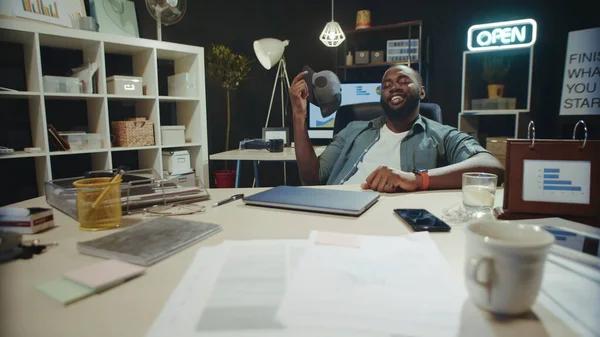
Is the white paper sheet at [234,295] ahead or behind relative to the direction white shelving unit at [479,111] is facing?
ahead

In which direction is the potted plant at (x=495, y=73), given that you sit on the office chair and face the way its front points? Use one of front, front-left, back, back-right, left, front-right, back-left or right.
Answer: back-left

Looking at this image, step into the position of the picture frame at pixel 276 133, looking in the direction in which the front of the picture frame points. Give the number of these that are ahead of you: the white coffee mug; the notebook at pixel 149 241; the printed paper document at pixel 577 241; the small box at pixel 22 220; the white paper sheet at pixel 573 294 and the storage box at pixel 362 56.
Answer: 5

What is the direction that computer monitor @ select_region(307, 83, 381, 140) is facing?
toward the camera

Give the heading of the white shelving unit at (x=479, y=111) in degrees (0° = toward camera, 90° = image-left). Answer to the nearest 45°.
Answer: approximately 0°

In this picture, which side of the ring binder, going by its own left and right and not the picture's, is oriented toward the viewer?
front

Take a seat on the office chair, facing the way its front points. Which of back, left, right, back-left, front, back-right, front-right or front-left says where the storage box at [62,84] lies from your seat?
right

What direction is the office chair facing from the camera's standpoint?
toward the camera

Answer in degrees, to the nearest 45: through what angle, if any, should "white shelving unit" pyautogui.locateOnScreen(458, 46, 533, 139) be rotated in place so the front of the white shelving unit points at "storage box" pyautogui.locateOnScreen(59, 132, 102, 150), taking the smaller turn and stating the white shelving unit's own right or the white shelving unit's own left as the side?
approximately 45° to the white shelving unit's own right

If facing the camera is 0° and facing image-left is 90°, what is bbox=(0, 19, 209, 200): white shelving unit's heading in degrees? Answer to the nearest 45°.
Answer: approximately 315°

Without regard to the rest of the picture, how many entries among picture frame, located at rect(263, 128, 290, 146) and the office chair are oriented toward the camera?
2

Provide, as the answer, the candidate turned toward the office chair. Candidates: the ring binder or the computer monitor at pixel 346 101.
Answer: the computer monitor

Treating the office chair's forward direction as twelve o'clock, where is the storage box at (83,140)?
The storage box is roughly at 3 o'clock from the office chair.
